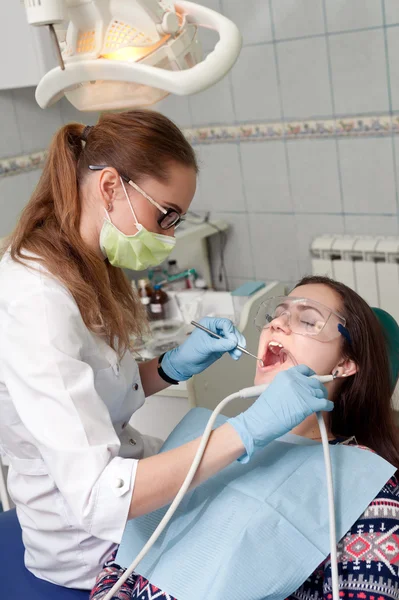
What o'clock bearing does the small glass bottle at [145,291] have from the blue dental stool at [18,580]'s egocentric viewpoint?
The small glass bottle is roughly at 10 o'clock from the blue dental stool.

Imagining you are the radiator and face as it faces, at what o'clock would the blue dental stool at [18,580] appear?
The blue dental stool is roughly at 1 o'clock from the radiator.

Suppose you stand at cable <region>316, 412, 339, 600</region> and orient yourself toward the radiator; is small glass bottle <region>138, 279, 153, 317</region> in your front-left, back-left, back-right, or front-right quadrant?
front-left

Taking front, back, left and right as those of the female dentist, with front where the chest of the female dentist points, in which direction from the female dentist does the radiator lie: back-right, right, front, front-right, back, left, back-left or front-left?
front-left

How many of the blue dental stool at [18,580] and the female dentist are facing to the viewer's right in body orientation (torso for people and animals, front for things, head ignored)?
2

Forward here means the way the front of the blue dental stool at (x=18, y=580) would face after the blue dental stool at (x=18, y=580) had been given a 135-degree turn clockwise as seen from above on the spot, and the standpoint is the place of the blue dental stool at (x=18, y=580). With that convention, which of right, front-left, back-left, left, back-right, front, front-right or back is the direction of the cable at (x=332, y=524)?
left

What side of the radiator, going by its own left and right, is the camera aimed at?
front

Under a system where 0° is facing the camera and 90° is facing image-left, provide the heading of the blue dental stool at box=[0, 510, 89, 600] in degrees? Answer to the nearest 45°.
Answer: approximately 270°

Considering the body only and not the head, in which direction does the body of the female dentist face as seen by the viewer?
to the viewer's right

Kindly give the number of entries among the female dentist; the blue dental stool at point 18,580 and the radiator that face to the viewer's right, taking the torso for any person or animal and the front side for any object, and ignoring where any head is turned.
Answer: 2

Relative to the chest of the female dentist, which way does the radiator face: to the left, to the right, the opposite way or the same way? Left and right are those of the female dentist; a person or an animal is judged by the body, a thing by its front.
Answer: to the right

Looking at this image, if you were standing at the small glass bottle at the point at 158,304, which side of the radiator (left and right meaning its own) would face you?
right
